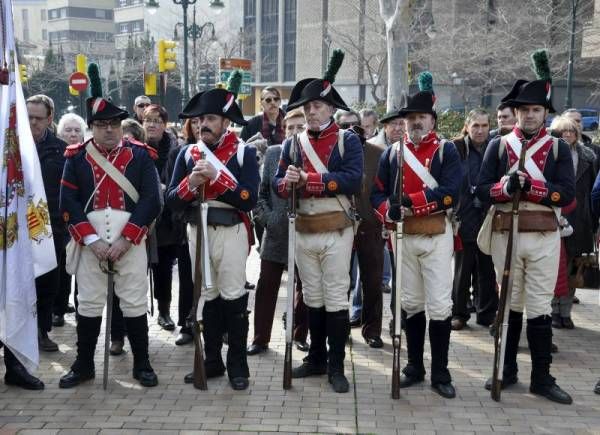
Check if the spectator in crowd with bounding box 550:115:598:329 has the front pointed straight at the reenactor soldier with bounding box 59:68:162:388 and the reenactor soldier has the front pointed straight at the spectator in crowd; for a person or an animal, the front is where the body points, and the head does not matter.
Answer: no

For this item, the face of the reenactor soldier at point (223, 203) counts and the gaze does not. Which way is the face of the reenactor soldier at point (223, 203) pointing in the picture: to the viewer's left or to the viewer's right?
to the viewer's left

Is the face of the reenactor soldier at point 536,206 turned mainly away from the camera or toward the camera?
toward the camera

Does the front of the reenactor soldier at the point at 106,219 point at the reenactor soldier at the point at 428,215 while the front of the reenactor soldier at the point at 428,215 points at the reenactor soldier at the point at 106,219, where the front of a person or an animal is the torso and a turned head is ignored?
no

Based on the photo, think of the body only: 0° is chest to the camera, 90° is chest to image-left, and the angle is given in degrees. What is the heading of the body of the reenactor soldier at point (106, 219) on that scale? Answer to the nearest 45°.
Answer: approximately 0°

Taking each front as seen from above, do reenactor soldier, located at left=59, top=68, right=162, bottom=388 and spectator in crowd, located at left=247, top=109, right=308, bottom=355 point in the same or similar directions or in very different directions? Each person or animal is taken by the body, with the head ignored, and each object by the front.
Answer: same or similar directions

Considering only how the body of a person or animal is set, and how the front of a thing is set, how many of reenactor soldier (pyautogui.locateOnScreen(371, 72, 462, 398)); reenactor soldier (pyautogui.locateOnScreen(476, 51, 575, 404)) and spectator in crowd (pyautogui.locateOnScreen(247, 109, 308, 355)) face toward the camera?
3

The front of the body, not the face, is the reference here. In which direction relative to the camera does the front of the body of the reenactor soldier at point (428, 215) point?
toward the camera

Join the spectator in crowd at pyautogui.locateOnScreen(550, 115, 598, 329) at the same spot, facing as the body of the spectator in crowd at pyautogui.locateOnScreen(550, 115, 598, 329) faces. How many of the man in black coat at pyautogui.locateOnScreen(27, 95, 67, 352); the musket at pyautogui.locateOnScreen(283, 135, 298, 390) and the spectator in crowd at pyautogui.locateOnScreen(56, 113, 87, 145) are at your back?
0

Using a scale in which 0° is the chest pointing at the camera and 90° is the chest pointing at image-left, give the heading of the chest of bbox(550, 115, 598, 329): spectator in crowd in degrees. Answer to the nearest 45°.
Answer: approximately 45°

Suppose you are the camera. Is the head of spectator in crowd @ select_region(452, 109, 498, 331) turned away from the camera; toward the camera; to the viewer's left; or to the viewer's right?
toward the camera

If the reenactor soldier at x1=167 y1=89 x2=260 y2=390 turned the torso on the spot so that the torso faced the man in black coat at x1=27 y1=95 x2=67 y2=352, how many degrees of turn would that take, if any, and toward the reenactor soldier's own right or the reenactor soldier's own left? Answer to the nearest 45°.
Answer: approximately 90° to the reenactor soldier's own right

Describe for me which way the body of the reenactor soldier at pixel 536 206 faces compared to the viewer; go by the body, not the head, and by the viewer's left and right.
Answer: facing the viewer

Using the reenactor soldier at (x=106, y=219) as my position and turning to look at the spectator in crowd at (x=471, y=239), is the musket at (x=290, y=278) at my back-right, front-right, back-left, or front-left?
front-right
